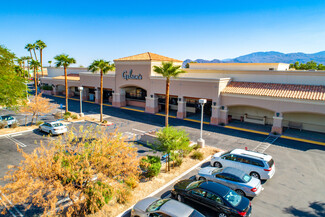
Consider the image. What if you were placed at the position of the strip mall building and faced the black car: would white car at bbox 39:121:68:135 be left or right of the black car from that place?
right

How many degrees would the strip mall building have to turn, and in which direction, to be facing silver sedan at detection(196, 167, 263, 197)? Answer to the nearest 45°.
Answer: approximately 45° to its left

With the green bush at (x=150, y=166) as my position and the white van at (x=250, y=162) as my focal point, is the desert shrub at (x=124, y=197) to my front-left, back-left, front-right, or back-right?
back-right

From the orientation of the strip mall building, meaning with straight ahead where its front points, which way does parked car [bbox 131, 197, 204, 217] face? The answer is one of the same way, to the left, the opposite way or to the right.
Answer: to the right
